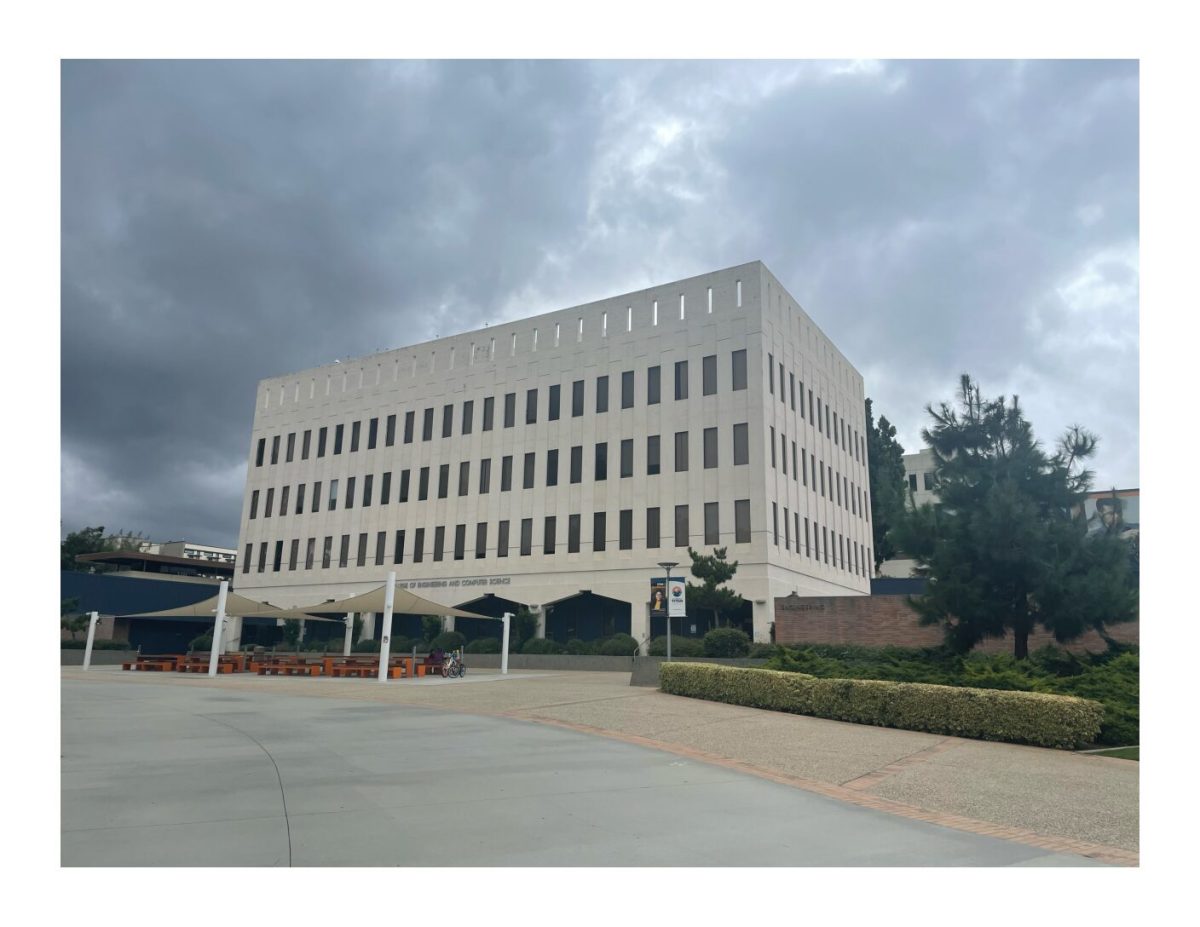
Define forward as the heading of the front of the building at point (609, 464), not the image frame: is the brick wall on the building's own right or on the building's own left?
on the building's own left

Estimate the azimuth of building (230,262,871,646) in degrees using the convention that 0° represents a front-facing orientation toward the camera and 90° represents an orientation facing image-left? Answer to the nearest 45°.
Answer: approximately 45°

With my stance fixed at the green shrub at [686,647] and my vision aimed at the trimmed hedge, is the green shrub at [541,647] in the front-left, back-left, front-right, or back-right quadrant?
back-right

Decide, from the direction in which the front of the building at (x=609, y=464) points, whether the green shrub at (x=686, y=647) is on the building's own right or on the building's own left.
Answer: on the building's own left

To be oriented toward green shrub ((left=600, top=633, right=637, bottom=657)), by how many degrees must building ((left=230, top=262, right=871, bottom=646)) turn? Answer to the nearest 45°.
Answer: approximately 45° to its left

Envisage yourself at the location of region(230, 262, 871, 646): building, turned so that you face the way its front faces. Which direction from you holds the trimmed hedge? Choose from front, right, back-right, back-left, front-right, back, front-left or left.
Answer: front-left

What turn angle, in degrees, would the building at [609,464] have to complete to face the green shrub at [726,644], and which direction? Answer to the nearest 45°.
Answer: approximately 45° to its left
